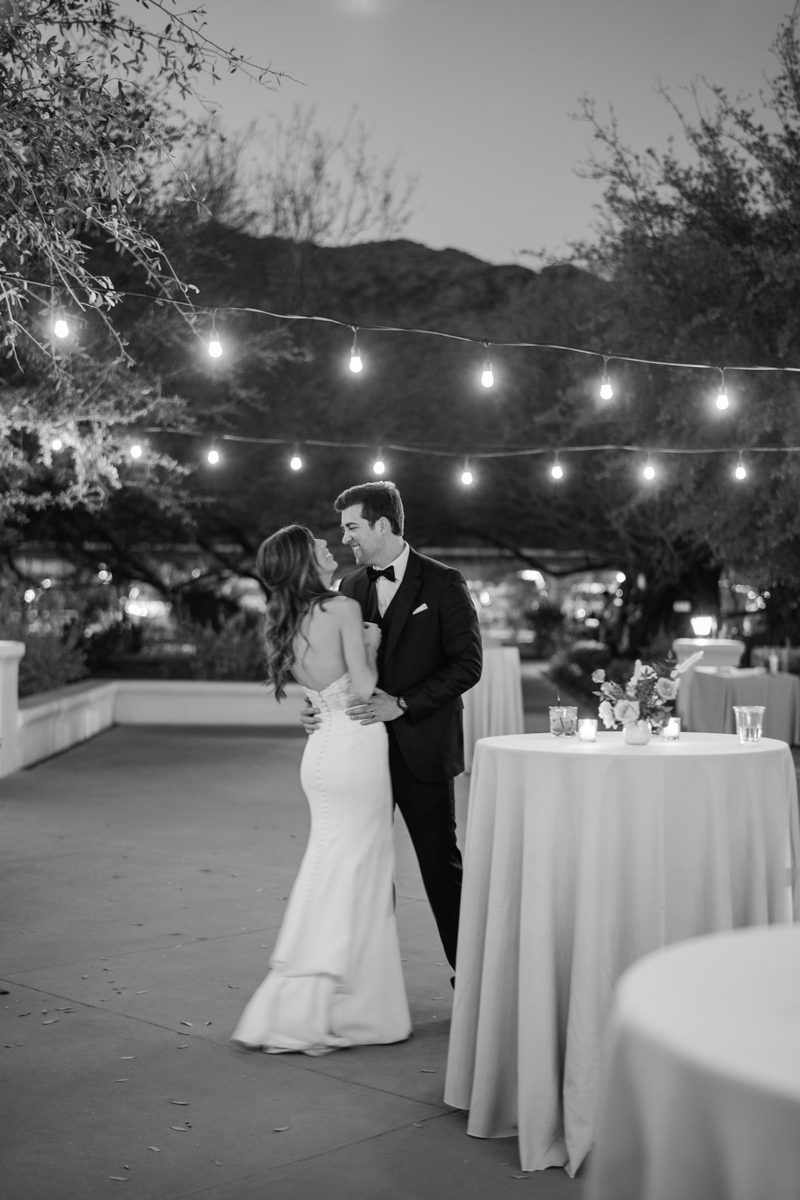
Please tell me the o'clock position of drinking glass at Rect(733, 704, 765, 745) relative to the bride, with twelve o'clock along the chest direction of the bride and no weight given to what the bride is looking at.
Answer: The drinking glass is roughly at 2 o'clock from the bride.

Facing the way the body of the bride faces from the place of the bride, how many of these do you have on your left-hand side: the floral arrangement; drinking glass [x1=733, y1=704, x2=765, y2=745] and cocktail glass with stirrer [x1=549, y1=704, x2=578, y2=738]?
0

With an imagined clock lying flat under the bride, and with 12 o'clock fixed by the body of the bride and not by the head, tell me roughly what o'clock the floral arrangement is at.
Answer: The floral arrangement is roughly at 2 o'clock from the bride.

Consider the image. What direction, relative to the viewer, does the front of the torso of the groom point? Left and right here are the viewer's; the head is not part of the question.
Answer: facing the viewer and to the left of the viewer

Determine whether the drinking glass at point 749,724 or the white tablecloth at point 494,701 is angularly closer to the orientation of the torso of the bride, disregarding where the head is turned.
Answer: the white tablecloth

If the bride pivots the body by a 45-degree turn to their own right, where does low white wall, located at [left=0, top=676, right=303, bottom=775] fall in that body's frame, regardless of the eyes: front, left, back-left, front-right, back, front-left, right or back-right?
left

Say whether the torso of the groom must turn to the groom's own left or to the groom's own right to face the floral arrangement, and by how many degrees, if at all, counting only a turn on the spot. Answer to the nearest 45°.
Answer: approximately 90° to the groom's own left

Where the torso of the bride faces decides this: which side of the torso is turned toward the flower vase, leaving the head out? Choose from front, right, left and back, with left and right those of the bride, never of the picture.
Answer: right

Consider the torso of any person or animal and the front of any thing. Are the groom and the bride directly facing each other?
yes

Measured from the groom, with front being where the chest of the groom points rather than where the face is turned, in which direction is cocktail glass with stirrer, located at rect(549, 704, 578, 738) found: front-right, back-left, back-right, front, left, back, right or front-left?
left

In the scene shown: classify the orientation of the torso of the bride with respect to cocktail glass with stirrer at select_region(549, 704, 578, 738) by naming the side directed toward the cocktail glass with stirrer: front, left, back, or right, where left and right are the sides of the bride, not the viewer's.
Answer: right

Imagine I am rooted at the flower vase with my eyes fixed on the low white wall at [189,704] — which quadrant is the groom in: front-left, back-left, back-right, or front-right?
front-left

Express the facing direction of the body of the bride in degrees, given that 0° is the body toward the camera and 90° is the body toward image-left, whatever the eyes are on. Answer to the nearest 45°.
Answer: approximately 225°

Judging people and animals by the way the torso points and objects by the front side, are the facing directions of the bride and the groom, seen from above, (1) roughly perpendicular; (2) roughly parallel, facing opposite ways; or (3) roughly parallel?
roughly parallel, facing opposite ways

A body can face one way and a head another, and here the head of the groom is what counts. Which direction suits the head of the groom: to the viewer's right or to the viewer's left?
to the viewer's left
